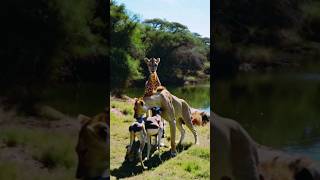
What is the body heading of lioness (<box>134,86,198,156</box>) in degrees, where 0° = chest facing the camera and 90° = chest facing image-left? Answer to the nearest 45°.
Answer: approximately 45°
